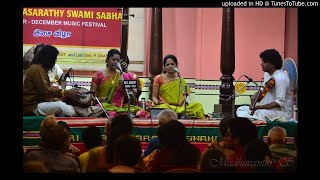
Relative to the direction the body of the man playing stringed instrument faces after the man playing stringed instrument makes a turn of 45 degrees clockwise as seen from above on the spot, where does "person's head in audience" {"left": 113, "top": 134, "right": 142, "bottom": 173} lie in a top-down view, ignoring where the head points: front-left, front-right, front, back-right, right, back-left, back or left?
left

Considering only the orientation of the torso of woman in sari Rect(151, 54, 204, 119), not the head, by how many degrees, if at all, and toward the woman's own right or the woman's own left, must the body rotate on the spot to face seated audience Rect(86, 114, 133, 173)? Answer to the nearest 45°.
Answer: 0° — they already face them

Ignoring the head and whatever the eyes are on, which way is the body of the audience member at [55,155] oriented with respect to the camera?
away from the camera

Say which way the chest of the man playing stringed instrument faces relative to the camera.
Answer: to the viewer's left

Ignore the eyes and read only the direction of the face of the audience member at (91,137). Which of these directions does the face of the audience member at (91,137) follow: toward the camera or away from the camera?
away from the camera

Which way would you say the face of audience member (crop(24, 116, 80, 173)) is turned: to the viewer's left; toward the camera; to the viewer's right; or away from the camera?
away from the camera

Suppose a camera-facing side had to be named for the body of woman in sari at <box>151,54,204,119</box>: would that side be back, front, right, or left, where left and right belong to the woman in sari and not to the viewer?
front

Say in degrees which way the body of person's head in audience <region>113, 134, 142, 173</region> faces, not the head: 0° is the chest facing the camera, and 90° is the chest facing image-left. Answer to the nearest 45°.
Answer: approximately 180°

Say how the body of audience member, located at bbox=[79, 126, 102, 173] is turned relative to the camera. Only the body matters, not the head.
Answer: away from the camera

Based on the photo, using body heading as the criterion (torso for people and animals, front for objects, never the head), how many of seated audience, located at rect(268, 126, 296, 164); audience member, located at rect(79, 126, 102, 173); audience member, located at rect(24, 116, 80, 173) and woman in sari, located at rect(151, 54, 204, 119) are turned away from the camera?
3

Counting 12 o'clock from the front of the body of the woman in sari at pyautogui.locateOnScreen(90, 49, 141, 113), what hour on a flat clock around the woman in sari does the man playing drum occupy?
The man playing drum is roughly at 3 o'clock from the woman in sari.

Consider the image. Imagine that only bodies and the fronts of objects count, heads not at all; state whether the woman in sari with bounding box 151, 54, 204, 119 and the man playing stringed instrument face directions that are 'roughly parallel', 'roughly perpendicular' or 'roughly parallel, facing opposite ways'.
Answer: roughly perpendicular

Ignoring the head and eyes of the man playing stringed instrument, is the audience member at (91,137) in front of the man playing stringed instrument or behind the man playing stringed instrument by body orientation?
in front

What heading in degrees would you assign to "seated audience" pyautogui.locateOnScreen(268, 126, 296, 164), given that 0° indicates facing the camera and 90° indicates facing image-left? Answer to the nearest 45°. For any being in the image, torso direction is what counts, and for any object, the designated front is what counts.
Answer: approximately 180°

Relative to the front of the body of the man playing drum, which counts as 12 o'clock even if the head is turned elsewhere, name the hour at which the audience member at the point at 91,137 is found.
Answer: The audience member is roughly at 1 o'clock from the man playing drum.

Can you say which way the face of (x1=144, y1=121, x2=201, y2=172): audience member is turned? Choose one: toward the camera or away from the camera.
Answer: away from the camera
